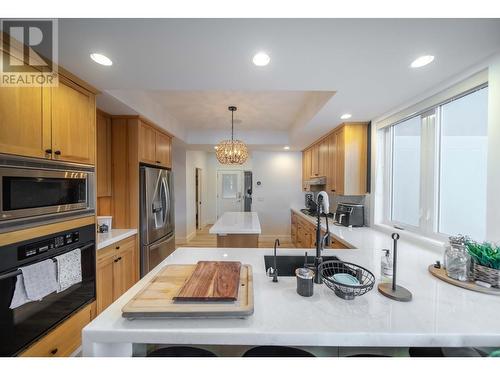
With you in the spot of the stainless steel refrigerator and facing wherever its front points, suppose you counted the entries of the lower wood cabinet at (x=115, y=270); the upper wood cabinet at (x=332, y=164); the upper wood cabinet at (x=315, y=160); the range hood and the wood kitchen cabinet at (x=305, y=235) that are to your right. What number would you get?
1

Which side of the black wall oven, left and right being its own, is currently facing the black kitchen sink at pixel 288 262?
front

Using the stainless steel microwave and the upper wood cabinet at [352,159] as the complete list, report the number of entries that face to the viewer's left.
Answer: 1

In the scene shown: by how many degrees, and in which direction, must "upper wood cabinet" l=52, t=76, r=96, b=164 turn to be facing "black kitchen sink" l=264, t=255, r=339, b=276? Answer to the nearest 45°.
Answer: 0° — it already faces it

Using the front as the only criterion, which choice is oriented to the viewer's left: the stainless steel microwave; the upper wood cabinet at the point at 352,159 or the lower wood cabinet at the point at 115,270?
the upper wood cabinet

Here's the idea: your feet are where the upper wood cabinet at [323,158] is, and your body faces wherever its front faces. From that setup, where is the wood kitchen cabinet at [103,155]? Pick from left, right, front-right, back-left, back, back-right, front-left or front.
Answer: front-left

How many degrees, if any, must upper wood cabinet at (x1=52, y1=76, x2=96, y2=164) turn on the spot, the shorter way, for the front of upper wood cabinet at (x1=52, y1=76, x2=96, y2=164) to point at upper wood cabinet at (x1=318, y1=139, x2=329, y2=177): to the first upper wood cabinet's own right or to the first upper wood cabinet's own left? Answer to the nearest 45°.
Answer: approximately 45° to the first upper wood cabinet's own left

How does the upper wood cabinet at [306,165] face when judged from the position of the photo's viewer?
facing to the left of the viewer

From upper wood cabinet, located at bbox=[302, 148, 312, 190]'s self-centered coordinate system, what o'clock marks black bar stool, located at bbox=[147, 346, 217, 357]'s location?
The black bar stool is roughly at 9 o'clock from the upper wood cabinet.

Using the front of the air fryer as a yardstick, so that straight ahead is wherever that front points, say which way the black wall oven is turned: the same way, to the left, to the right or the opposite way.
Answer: the opposite way

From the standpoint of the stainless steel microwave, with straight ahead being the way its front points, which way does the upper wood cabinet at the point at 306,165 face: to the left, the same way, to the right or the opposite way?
the opposite way

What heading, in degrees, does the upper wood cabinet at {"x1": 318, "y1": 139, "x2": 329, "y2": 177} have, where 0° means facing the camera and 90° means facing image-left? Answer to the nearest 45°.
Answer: approximately 90°

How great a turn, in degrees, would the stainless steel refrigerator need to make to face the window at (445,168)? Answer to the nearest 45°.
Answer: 0° — it already faces it

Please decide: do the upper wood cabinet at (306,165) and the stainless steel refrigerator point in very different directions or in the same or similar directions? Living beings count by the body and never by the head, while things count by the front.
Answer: very different directions

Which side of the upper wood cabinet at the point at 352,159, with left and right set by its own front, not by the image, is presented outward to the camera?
left
